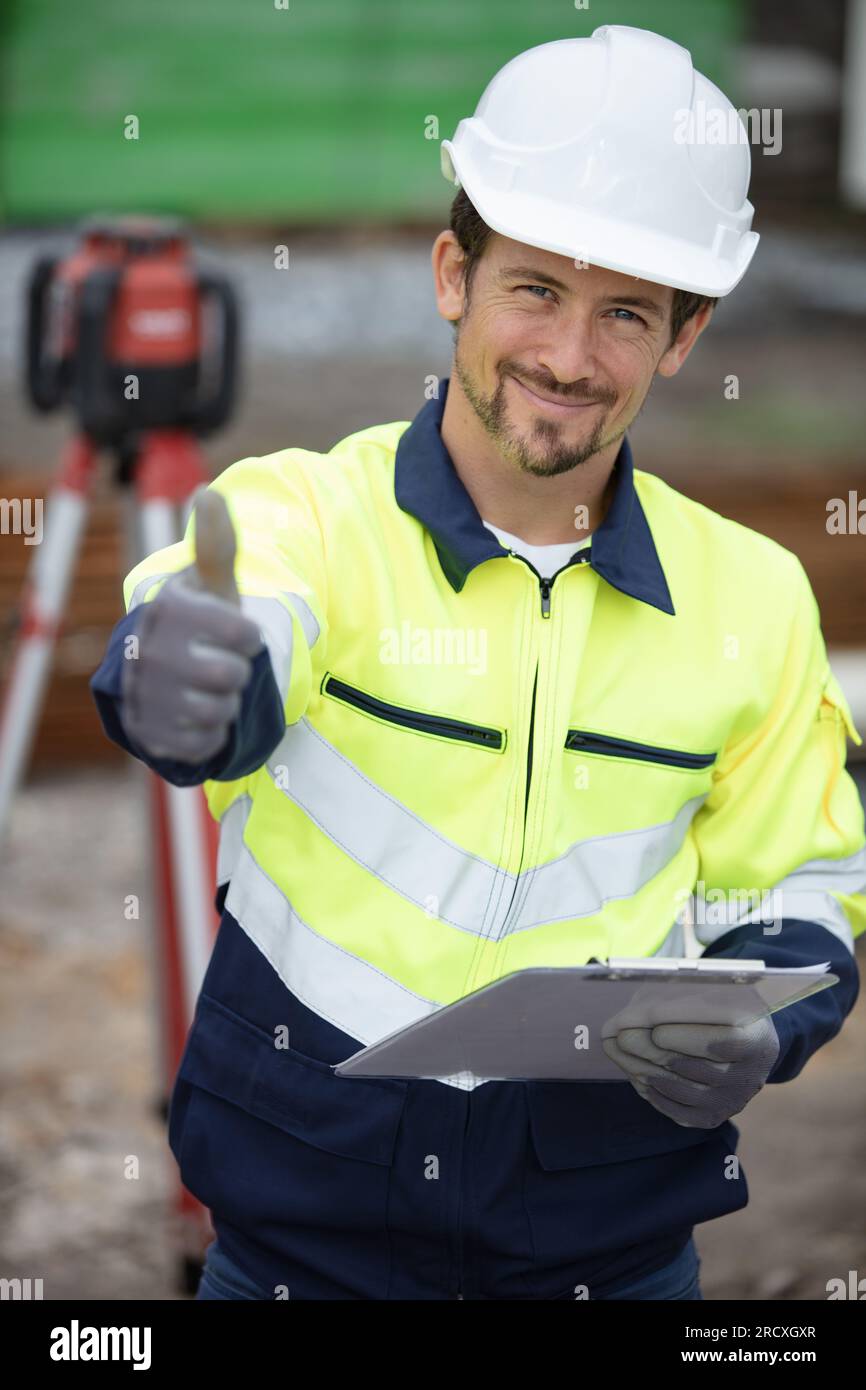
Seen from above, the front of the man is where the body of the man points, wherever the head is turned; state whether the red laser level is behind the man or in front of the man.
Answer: behind

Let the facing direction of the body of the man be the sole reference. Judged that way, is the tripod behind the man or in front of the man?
behind

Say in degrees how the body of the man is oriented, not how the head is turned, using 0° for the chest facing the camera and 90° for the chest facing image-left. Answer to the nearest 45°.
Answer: approximately 0°
